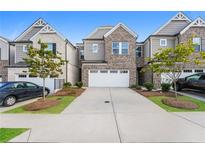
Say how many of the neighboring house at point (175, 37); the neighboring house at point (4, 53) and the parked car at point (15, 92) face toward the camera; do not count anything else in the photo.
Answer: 2

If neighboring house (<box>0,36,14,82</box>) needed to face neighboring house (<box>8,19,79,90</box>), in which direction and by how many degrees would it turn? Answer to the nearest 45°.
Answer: approximately 45° to its left

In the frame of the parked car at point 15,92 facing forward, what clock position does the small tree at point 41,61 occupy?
The small tree is roughly at 3 o'clock from the parked car.

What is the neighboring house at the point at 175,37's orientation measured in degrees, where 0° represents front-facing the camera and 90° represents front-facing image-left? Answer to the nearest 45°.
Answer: approximately 0°

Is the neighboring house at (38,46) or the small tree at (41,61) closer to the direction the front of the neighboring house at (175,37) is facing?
the small tree

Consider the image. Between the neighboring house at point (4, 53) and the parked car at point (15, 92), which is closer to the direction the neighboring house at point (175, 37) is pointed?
the parked car

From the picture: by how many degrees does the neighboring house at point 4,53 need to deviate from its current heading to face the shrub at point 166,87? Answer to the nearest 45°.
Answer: approximately 45° to its left

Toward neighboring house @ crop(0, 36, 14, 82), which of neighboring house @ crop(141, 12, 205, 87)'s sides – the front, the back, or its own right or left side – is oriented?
right

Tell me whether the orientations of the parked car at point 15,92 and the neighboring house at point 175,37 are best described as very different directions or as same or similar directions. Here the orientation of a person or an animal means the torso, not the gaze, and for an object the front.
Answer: very different directions

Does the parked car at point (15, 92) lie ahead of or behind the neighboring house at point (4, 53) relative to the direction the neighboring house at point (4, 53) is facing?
ahead
